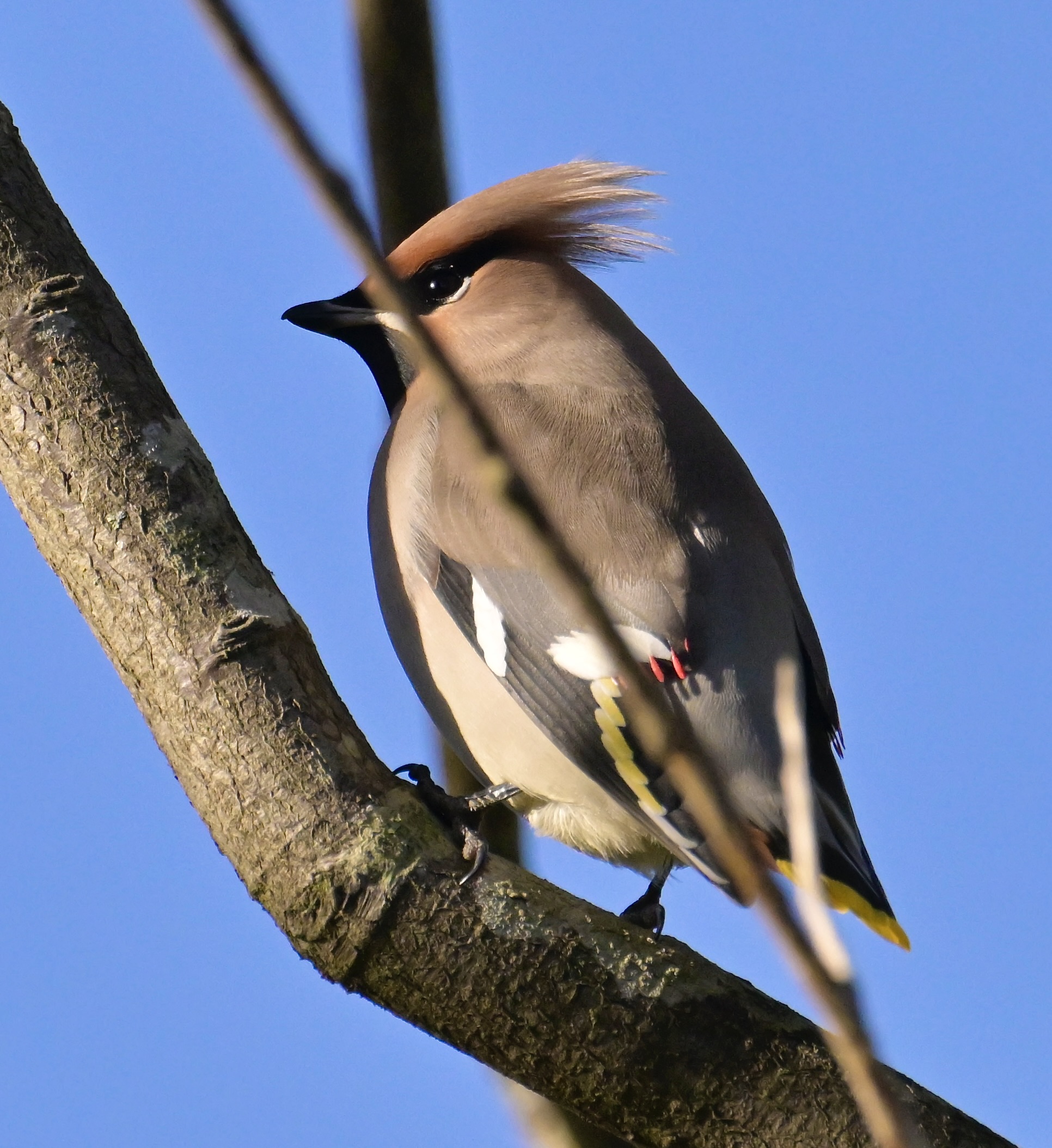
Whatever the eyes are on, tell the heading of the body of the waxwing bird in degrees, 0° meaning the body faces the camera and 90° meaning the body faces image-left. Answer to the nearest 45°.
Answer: approximately 90°

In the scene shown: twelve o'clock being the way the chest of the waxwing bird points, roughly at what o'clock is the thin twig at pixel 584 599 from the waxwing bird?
The thin twig is roughly at 9 o'clock from the waxwing bird.

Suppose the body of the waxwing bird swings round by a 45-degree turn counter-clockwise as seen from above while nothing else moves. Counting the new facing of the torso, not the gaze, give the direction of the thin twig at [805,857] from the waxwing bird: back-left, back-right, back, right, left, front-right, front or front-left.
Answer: front-left
